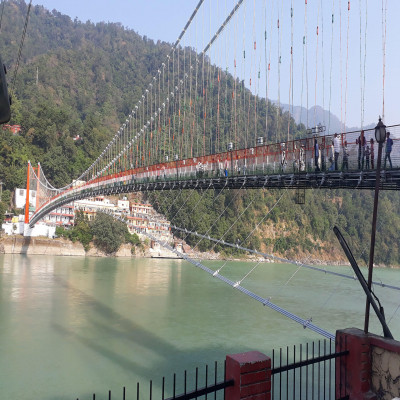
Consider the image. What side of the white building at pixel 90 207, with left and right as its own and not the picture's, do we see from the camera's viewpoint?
front

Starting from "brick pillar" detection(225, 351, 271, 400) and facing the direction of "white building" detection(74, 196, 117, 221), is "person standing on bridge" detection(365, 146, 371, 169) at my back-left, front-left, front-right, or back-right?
front-right

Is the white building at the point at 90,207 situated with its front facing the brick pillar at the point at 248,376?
yes

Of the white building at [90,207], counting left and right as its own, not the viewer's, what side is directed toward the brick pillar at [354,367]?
front

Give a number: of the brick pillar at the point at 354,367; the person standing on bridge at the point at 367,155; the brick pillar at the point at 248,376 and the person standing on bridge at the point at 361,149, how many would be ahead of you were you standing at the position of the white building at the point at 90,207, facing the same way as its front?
4

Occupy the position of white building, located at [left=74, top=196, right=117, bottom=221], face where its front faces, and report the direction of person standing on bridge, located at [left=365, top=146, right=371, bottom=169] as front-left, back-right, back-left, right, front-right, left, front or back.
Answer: front

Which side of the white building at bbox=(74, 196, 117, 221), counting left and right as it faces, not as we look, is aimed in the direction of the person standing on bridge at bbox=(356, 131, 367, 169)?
front

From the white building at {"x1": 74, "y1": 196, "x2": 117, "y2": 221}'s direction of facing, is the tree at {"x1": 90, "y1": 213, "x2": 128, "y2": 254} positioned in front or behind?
in front
